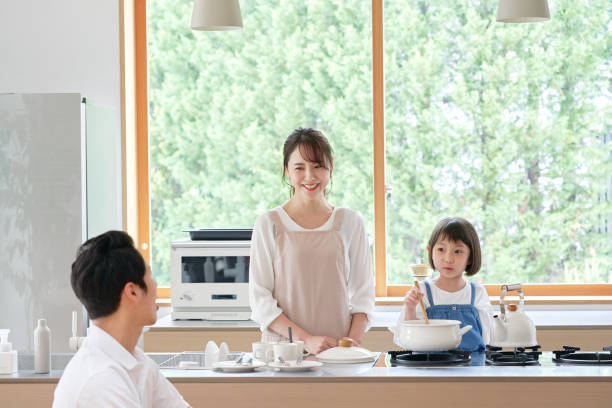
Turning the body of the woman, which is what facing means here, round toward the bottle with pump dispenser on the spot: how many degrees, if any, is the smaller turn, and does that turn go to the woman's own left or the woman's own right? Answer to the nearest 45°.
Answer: approximately 45° to the woman's own right

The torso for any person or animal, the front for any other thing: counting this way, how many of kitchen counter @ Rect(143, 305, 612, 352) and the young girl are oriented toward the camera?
2

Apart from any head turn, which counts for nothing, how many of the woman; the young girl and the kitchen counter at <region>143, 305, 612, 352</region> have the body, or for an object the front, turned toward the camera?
3

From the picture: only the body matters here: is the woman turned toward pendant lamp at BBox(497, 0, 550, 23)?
no

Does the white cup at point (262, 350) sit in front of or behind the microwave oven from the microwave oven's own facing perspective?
in front

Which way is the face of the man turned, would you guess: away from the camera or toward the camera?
away from the camera

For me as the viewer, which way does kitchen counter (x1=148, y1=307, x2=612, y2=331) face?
facing the viewer

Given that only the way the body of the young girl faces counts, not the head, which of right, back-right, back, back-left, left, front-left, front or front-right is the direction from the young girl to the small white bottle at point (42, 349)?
front-right

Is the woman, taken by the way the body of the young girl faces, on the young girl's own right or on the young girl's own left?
on the young girl's own right

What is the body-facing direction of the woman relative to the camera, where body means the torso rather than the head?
toward the camera

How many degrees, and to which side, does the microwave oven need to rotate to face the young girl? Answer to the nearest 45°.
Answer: approximately 45° to its left

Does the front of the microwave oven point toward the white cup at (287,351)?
yes
